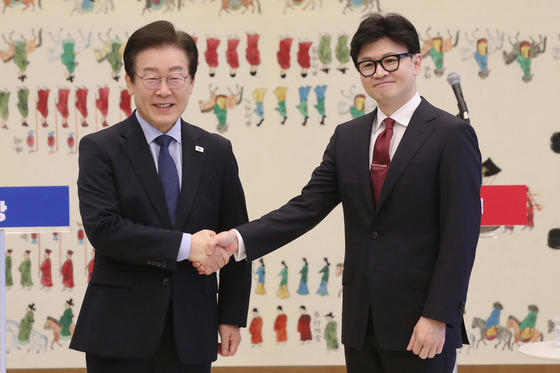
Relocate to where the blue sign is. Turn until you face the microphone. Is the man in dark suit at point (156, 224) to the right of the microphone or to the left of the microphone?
right

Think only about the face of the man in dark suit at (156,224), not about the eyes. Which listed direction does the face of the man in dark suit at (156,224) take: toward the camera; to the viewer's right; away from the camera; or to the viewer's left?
toward the camera

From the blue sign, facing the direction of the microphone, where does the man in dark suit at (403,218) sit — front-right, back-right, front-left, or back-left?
front-right

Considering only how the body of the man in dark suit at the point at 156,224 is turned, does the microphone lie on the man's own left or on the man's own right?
on the man's own left

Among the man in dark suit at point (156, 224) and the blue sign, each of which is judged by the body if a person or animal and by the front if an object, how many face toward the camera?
2

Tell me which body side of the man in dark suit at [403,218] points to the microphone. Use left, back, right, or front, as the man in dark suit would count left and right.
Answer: back

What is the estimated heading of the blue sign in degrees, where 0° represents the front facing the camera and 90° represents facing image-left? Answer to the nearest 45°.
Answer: approximately 0°

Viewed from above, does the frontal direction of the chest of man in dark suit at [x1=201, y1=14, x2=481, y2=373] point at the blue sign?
no

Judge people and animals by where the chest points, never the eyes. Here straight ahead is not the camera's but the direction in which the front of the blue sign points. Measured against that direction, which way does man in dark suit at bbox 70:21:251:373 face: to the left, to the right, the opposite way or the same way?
the same way

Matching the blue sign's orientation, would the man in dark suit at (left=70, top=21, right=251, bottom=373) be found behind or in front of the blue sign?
in front

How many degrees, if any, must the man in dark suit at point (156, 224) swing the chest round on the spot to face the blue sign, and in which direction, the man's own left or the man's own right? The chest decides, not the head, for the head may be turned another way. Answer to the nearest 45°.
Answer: approximately 135° to the man's own right

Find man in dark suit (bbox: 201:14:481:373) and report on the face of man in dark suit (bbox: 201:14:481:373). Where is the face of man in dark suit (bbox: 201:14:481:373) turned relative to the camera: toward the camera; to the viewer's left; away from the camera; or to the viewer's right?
toward the camera

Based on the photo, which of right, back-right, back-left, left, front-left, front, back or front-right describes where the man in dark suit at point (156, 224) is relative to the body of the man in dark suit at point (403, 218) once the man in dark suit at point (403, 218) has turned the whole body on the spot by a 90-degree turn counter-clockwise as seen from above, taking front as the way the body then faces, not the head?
back-right
